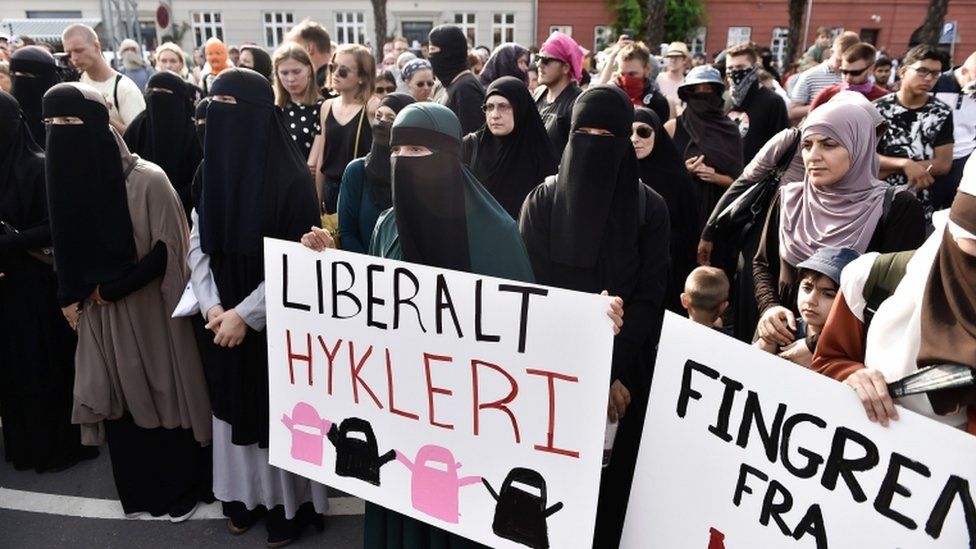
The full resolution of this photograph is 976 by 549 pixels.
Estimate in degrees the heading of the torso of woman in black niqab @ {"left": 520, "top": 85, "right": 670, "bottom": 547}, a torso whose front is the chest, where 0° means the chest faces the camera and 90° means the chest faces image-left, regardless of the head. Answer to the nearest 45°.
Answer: approximately 0°

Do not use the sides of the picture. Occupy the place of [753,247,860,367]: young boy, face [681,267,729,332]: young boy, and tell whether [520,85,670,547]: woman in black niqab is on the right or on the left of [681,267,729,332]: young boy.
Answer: left

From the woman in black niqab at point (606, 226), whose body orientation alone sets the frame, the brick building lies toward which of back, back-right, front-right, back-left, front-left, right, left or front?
back

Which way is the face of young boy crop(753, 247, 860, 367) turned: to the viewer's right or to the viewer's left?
to the viewer's left

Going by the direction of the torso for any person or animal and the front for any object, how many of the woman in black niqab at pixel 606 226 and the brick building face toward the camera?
2

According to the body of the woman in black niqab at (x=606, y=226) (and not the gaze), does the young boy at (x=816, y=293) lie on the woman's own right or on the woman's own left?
on the woman's own left

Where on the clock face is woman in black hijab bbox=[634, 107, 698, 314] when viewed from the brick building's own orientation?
The woman in black hijab is roughly at 12 o'clock from the brick building.

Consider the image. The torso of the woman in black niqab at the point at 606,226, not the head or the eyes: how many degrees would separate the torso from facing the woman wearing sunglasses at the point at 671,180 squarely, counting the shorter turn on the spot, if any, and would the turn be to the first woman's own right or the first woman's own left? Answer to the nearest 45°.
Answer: approximately 180°

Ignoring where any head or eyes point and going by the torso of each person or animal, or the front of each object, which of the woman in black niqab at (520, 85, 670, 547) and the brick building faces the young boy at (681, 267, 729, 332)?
the brick building

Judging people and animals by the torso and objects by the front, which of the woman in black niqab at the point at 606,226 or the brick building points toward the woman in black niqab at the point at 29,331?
the brick building

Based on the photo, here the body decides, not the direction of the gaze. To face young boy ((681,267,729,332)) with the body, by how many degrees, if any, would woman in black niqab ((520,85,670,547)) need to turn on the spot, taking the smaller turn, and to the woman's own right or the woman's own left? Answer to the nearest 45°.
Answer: approximately 135° to the woman's own left

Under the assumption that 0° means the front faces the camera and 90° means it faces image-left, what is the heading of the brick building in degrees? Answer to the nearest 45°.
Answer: approximately 0°

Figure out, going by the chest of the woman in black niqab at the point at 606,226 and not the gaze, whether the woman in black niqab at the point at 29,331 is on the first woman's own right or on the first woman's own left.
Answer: on the first woman's own right
